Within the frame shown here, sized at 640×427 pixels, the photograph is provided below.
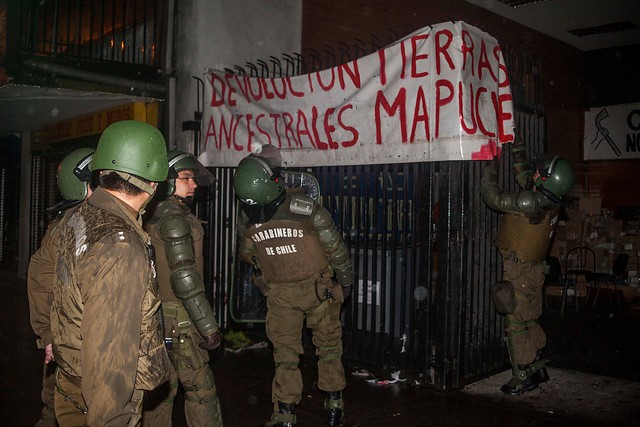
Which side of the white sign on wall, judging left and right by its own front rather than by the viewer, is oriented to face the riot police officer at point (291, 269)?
front

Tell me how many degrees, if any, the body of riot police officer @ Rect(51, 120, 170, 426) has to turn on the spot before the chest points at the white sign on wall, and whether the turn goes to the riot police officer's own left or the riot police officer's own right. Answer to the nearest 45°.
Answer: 0° — they already face it

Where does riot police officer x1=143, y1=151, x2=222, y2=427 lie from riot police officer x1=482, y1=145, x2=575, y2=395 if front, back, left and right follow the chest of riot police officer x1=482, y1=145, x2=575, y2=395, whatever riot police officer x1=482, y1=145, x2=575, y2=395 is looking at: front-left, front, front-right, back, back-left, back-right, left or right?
front-left

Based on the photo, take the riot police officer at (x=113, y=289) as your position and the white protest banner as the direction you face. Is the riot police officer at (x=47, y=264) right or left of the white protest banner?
left

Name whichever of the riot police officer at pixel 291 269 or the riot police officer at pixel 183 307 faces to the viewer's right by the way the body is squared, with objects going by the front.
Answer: the riot police officer at pixel 183 307

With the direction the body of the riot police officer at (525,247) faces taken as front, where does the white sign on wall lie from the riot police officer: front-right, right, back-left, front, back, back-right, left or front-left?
right

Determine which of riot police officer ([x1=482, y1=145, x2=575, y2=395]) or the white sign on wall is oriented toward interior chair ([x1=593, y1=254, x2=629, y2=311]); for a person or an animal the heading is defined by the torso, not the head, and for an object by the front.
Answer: the white sign on wall

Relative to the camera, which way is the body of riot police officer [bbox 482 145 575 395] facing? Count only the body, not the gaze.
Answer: to the viewer's left

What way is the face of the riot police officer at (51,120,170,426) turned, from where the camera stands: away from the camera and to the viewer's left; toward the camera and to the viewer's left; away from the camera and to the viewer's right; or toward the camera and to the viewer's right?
away from the camera and to the viewer's right

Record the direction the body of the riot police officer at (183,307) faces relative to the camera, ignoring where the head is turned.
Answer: to the viewer's right

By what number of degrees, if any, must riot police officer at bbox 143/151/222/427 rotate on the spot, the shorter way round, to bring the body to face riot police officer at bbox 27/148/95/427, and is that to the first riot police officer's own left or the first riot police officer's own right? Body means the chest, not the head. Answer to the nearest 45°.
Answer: approximately 180°

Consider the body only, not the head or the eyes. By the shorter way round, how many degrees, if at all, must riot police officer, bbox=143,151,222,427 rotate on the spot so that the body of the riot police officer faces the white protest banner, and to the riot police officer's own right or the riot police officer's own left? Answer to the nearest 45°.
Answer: approximately 45° to the riot police officer's own left

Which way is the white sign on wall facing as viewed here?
toward the camera

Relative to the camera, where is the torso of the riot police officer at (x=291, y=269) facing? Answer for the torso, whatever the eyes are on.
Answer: away from the camera

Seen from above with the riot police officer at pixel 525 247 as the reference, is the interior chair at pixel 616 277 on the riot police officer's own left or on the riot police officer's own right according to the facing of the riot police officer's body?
on the riot police officer's own right

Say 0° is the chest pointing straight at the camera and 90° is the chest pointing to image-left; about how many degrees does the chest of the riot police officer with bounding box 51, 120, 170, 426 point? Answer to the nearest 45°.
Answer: approximately 225°
